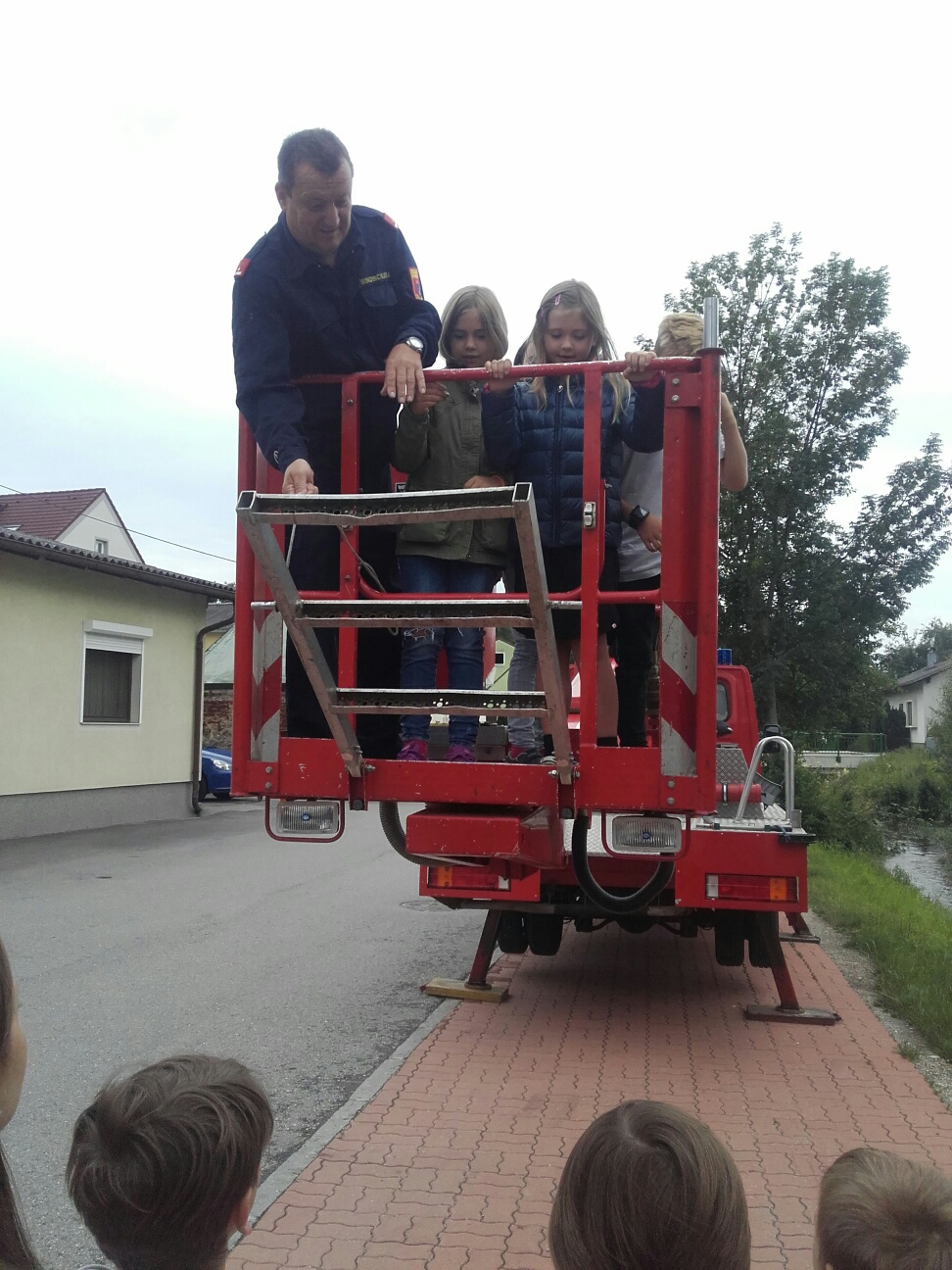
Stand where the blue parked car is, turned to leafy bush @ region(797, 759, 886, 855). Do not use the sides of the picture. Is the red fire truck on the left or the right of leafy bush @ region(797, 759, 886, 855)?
right

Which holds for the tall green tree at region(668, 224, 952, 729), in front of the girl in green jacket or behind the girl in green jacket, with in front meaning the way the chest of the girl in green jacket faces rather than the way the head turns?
behind

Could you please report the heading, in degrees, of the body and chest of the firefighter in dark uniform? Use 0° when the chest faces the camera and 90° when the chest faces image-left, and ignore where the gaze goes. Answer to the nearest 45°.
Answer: approximately 0°

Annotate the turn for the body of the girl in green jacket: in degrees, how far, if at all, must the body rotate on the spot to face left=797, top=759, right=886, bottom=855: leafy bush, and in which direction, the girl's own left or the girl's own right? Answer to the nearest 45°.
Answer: approximately 135° to the girl's own left

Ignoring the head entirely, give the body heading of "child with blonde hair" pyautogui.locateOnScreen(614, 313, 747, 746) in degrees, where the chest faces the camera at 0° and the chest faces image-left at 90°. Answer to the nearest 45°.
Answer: approximately 0°

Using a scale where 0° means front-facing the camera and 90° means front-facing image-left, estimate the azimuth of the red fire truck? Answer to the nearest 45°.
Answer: approximately 180°

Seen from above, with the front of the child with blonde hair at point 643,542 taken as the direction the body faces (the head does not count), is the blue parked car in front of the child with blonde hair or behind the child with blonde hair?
behind
